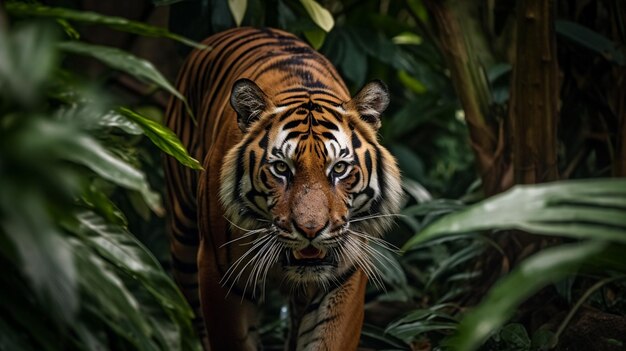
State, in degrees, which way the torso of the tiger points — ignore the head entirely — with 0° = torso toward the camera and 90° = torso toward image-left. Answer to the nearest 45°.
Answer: approximately 0°

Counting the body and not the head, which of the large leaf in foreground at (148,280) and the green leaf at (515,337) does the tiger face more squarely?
the large leaf in foreground

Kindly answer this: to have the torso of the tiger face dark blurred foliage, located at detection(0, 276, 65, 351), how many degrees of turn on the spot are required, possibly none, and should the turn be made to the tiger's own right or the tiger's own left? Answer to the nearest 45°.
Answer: approximately 45° to the tiger's own right

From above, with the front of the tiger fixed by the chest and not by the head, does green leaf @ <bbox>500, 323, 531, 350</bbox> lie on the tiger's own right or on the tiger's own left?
on the tiger's own left
